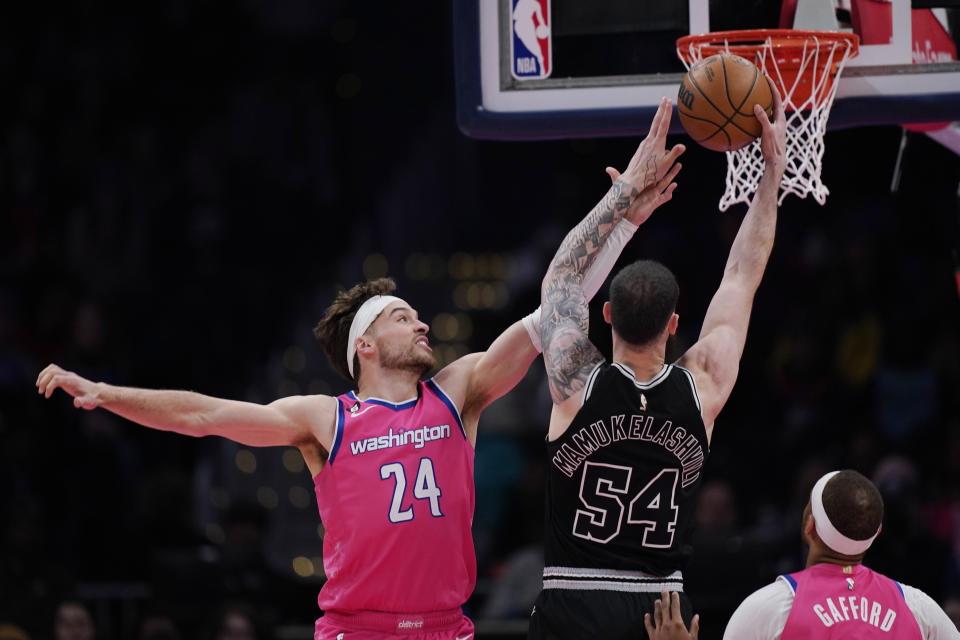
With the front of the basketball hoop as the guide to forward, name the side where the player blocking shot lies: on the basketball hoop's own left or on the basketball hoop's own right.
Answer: on the basketball hoop's own right

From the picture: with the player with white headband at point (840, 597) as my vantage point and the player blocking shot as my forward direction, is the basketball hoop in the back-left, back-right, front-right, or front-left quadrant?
front-right

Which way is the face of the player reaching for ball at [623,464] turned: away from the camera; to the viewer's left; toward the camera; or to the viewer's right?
away from the camera

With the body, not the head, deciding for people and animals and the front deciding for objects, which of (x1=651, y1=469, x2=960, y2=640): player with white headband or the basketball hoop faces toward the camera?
the basketball hoop

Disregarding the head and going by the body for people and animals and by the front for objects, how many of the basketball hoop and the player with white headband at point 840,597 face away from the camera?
1

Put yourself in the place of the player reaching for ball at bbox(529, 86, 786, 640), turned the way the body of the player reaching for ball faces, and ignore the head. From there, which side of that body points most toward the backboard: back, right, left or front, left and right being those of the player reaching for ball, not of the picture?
front

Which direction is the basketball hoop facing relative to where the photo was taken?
toward the camera

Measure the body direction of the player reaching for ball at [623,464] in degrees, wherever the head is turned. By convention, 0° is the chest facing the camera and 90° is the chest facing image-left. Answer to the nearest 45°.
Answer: approximately 180°

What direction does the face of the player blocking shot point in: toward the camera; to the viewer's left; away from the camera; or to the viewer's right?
to the viewer's right

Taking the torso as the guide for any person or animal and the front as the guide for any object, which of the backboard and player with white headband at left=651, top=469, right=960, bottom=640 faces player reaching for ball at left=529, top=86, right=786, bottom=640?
the backboard

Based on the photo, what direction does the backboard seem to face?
toward the camera

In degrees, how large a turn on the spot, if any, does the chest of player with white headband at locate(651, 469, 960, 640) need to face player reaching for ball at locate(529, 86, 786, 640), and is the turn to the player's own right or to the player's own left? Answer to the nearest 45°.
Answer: approximately 90° to the player's own left

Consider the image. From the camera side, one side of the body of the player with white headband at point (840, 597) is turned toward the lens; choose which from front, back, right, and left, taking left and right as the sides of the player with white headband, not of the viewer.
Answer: back

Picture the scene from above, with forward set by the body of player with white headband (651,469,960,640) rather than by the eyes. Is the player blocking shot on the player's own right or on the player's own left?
on the player's own left

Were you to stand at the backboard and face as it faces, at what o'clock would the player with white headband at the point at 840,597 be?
The player with white headband is roughly at 11 o'clock from the backboard.

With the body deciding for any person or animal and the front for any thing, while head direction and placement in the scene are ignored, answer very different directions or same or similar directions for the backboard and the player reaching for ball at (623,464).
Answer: very different directions
